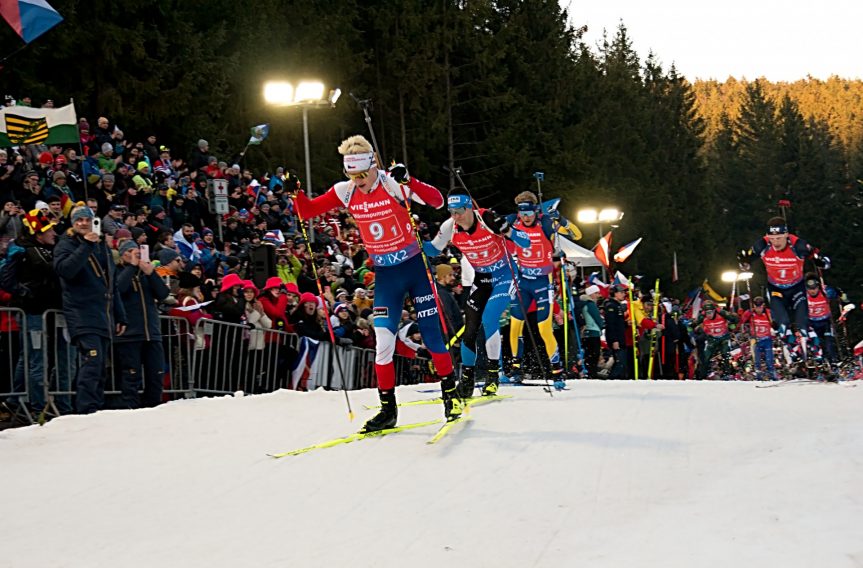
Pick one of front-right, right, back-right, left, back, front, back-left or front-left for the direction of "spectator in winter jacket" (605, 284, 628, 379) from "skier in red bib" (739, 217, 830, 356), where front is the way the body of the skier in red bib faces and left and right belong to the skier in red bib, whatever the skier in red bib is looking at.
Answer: back-right

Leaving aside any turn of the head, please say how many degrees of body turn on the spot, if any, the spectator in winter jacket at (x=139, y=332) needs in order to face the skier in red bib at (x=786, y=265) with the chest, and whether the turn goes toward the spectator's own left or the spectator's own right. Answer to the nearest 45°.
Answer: approximately 45° to the spectator's own left

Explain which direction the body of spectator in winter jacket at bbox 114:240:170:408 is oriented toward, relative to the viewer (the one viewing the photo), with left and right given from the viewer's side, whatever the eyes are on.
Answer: facing the viewer and to the right of the viewer

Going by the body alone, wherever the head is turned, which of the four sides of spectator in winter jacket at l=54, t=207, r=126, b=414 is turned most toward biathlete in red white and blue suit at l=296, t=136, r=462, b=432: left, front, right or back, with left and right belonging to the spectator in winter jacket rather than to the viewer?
front

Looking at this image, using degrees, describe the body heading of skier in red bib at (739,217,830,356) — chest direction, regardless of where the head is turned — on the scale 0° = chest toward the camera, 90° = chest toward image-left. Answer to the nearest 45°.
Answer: approximately 0°

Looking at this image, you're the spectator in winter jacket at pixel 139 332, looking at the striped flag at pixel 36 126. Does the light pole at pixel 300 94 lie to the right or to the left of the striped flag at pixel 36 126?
right

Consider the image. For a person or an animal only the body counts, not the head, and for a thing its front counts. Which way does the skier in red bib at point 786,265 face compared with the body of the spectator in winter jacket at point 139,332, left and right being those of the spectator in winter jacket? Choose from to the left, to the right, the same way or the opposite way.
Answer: to the right

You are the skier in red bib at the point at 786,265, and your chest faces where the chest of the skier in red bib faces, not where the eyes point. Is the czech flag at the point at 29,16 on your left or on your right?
on your right

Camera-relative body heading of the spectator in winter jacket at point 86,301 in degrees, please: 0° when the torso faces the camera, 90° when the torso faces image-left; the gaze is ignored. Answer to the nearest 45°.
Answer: approximately 315°

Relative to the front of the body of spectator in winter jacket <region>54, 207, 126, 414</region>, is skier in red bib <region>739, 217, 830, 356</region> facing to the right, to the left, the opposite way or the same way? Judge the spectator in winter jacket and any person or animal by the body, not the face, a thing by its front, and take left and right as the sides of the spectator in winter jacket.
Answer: to the right
